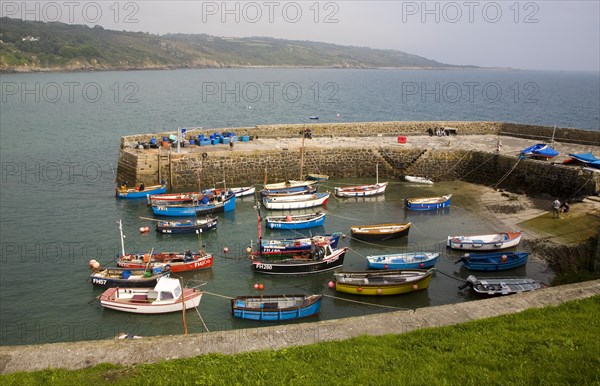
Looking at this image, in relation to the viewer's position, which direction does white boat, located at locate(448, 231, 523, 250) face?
facing to the right of the viewer

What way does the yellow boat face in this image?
to the viewer's right

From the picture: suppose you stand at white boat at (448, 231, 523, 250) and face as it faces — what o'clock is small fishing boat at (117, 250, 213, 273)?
The small fishing boat is roughly at 5 o'clock from the white boat.

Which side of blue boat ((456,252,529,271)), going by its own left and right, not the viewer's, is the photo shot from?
right

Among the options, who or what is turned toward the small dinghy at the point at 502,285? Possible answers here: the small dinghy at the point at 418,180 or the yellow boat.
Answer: the yellow boat

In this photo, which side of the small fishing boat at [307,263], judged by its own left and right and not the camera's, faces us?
right

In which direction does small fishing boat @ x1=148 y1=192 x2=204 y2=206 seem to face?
to the viewer's right

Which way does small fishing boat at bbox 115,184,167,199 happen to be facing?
to the viewer's right

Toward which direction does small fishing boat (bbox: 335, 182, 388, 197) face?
to the viewer's right
